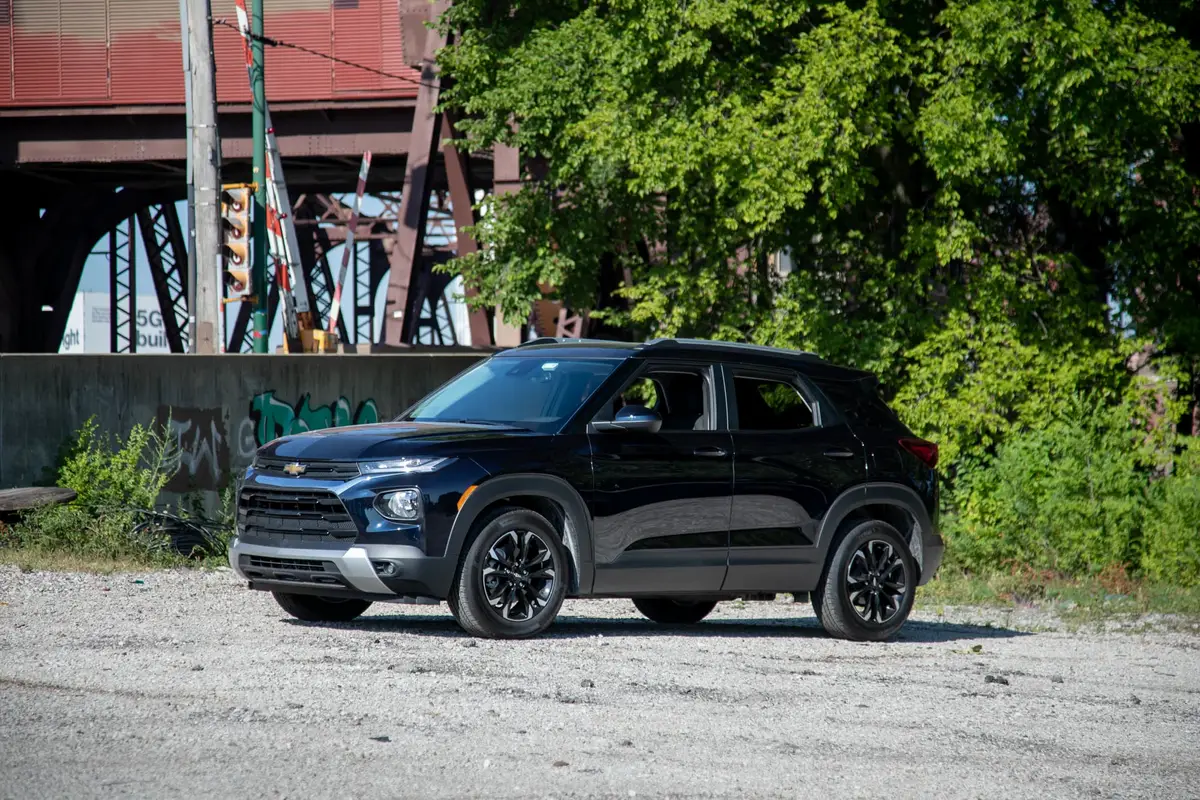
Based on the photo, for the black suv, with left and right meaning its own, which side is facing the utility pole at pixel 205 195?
right

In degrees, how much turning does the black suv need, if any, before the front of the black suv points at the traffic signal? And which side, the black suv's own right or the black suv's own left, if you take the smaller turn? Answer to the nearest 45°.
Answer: approximately 90° to the black suv's own right

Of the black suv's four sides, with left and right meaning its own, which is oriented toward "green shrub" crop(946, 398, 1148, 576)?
back

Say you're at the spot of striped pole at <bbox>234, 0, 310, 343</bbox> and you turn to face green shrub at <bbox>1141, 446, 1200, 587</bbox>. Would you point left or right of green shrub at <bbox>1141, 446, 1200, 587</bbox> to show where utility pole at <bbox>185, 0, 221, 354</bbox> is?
right

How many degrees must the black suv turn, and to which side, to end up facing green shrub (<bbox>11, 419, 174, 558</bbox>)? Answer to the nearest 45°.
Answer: approximately 90° to its right

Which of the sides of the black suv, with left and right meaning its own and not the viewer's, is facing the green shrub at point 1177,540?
back

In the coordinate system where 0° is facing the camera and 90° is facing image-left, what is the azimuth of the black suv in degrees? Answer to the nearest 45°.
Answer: approximately 45°
